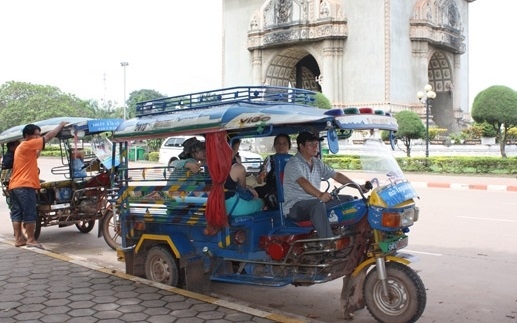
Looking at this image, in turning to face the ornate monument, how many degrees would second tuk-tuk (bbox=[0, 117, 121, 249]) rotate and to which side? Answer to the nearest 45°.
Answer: approximately 90° to its left

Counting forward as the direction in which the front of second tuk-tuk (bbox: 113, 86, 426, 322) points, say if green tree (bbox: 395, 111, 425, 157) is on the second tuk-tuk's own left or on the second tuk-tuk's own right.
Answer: on the second tuk-tuk's own left

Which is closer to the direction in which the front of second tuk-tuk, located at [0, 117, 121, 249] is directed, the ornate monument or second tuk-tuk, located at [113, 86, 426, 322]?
the second tuk-tuk

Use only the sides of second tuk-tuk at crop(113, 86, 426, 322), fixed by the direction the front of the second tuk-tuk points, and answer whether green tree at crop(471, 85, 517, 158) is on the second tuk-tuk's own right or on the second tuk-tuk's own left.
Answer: on the second tuk-tuk's own left

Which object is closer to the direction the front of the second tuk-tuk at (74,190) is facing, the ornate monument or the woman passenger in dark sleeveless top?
the woman passenger in dark sleeveless top

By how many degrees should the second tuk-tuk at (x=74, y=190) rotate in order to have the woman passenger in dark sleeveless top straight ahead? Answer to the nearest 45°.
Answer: approximately 45° to its right

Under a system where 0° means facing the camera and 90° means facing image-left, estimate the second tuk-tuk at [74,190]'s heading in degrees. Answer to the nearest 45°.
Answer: approximately 315°

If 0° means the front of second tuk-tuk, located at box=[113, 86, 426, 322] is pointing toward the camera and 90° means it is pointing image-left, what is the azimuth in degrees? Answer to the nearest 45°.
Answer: approximately 315°

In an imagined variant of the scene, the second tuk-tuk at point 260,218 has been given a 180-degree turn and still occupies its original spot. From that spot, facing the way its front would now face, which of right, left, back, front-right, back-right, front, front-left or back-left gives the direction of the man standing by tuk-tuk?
front

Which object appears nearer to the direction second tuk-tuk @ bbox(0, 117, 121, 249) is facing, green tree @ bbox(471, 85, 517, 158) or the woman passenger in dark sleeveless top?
the woman passenger in dark sleeveless top

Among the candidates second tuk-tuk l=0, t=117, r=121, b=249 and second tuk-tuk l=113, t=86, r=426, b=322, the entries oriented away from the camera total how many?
0

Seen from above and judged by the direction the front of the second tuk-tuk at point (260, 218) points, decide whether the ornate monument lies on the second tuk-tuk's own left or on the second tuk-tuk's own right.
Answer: on the second tuk-tuk's own left
